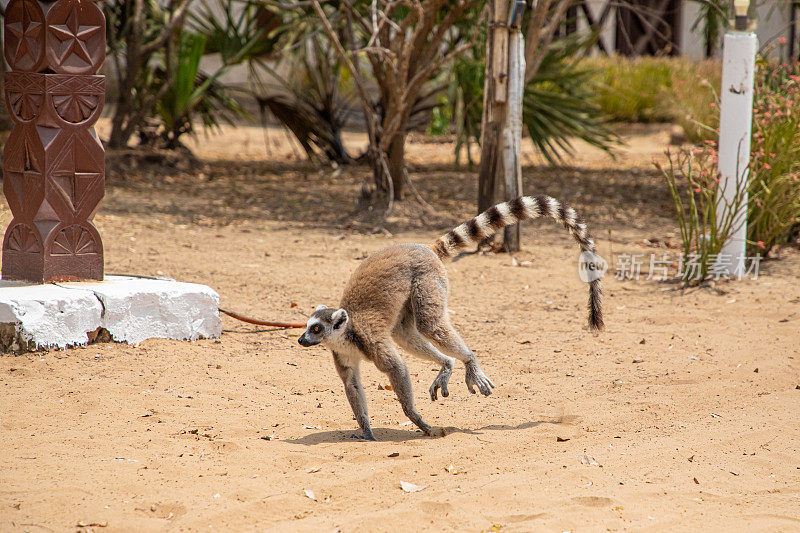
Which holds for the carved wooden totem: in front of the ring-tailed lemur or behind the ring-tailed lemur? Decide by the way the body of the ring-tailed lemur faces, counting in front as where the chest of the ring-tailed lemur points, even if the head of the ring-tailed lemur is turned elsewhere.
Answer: in front

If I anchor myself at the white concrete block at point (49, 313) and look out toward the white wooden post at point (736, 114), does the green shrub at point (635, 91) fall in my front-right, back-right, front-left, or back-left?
front-left

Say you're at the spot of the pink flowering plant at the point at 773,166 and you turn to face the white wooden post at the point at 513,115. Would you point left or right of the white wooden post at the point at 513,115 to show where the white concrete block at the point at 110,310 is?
left

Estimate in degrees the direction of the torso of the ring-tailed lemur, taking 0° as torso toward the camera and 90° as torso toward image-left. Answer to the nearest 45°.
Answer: approximately 90°

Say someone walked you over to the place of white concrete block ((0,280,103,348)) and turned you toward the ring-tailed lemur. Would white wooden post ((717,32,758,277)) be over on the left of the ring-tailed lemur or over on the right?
left

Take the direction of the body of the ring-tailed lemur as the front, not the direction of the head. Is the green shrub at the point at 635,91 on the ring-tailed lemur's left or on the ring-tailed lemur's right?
on the ring-tailed lemur's right

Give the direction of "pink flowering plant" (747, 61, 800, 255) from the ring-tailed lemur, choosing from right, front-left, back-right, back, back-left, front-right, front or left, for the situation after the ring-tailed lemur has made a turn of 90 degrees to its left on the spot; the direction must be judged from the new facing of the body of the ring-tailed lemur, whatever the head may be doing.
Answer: back-left

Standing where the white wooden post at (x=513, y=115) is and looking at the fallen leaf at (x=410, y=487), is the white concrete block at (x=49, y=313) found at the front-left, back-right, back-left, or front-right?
front-right

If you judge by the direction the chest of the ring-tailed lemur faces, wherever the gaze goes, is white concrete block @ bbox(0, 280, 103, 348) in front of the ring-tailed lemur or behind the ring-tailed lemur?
in front
